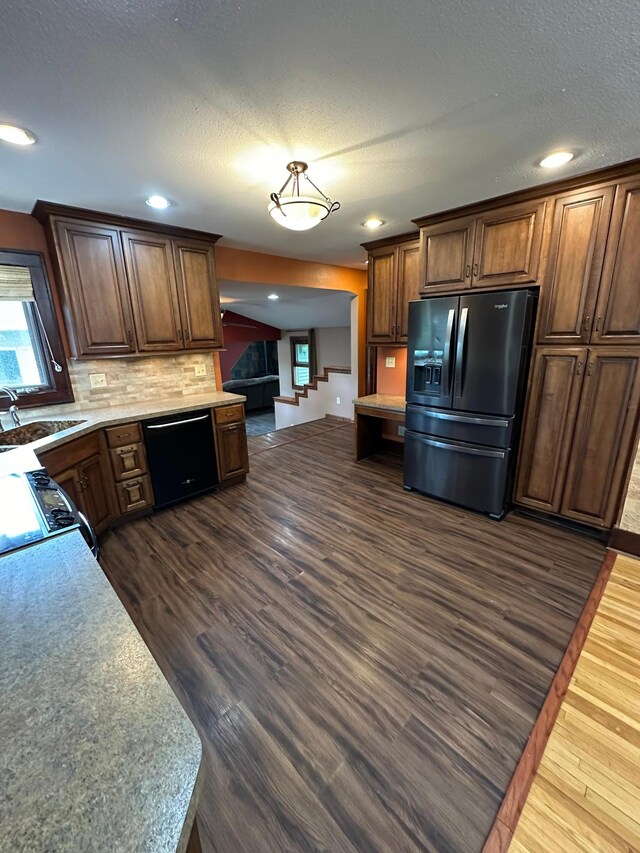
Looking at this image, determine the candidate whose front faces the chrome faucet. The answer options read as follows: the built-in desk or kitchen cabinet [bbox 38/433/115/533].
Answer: the built-in desk

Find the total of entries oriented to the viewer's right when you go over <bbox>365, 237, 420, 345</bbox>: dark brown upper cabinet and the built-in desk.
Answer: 0

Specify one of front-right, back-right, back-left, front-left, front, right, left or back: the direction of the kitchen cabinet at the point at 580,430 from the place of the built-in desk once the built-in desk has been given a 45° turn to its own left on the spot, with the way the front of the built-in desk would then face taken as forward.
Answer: front-left

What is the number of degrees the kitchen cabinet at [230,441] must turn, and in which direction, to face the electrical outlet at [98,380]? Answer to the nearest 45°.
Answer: approximately 135° to its right

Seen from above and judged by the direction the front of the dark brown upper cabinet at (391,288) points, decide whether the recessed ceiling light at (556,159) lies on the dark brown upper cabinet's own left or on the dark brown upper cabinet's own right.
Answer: on the dark brown upper cabinet's own left

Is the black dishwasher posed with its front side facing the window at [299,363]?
no

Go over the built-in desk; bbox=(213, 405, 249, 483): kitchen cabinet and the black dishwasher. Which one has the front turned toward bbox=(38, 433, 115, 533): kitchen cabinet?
the built-in desk

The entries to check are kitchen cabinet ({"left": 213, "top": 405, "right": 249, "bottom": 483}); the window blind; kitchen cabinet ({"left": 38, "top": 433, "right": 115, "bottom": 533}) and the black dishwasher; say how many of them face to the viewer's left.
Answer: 0

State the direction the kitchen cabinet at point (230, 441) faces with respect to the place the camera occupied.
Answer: facing the viewer and to the right of the viewer

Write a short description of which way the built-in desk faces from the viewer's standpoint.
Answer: facing the viewer and to the left of the viewer

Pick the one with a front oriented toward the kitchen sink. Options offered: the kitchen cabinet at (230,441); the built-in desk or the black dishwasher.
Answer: the built-in desk

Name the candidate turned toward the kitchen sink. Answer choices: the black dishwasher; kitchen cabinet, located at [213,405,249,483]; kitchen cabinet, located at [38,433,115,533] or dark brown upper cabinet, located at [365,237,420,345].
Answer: the dark brown upper cabinet

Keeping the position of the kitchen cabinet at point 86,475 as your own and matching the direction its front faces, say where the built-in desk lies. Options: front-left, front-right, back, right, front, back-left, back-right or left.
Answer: front-left

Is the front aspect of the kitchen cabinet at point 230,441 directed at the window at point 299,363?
no

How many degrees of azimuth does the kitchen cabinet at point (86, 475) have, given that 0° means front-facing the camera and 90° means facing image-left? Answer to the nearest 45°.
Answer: approximately 315°

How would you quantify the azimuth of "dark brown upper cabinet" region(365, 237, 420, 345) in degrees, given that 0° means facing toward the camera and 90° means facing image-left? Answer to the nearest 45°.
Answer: approximately 45°
